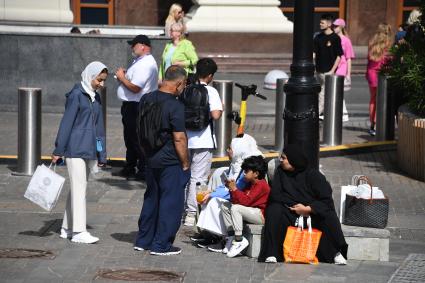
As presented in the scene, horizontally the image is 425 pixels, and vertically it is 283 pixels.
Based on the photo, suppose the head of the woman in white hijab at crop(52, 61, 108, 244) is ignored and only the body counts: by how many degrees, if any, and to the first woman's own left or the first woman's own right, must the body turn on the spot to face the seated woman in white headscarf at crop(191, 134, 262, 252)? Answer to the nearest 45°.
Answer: approximately 45° to the first woman's own left

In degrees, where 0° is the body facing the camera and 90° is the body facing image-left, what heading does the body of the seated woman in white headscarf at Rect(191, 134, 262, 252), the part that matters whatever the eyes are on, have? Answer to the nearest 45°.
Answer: approximately 90°

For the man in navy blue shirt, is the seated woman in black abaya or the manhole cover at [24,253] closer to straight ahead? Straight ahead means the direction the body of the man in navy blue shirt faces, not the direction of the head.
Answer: the seated woman in black abaya

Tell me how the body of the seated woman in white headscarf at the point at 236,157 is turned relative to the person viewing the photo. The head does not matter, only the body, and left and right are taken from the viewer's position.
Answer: facing to the left of the viewer

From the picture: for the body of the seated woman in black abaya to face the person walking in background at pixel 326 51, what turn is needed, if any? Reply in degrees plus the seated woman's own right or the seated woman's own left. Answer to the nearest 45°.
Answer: approximately 180°

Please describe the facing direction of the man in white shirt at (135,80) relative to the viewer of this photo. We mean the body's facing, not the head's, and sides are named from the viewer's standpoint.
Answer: facing to the left of the viewer

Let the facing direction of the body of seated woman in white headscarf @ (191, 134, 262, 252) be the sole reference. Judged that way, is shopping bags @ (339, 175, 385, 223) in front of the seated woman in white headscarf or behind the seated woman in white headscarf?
behind

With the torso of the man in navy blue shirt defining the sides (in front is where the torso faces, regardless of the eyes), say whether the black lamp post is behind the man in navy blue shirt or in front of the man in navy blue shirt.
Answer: in front

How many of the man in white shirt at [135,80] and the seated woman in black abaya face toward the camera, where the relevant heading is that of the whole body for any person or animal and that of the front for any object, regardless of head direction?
1

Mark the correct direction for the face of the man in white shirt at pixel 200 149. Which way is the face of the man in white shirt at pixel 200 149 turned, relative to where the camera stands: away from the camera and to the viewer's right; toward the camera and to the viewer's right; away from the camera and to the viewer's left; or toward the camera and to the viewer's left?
away from the camera and to the viewer's right

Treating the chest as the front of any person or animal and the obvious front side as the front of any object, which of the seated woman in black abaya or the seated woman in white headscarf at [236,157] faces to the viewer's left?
the seated woman in white headscarf

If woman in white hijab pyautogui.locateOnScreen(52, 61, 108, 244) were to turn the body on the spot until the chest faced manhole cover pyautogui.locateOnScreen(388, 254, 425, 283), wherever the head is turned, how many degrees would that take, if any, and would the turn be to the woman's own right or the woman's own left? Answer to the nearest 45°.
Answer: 0° — they already face it
